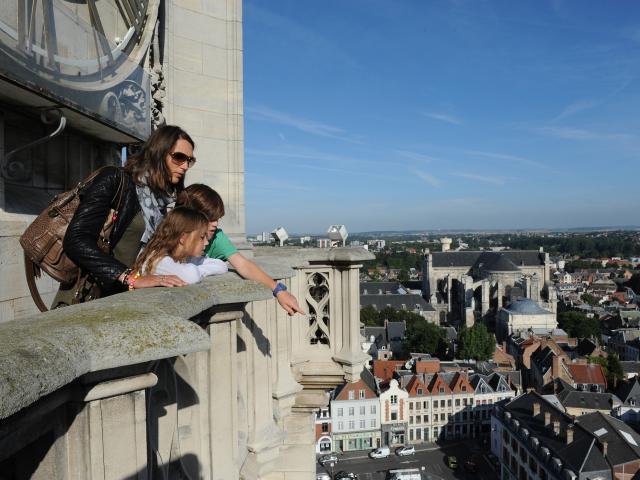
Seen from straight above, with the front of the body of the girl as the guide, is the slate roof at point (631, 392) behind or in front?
in front

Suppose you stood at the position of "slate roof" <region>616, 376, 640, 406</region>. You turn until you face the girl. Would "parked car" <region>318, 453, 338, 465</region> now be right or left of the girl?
right

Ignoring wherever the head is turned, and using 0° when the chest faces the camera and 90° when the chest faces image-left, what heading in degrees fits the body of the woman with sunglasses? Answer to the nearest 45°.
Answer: approximately 315°

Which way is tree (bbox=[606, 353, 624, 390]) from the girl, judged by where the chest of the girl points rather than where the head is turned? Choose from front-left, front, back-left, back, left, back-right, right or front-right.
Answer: front-left

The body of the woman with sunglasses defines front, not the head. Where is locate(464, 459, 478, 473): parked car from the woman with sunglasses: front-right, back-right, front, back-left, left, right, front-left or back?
left

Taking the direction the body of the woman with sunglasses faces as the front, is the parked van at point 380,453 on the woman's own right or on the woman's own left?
on the woman's own left

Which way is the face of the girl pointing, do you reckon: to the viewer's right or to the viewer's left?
to the viewer's right

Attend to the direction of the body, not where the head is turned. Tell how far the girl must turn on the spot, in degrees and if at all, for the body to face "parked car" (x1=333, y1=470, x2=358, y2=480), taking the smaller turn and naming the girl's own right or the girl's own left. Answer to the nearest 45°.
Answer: approximately 90° to the girl's own left

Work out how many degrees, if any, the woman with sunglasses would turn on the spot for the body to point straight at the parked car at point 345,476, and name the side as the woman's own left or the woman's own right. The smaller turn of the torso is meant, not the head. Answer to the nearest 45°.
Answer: approximately 90° to the woman's own left

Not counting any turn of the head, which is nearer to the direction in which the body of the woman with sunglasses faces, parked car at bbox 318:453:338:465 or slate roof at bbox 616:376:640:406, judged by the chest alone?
the slate roof

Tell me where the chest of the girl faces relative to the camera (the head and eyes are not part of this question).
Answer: to the viewer's right
